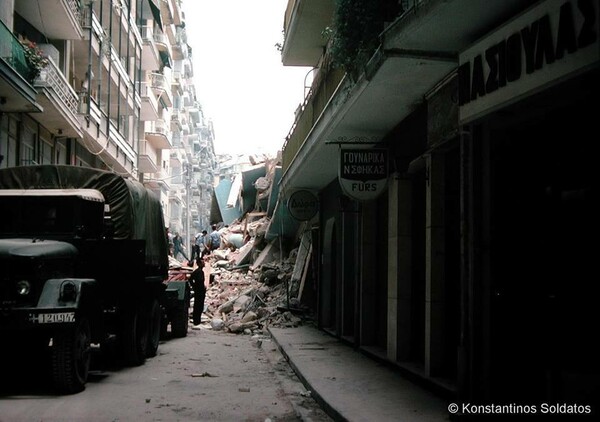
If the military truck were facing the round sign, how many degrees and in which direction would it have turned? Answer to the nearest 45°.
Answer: approximately 180°

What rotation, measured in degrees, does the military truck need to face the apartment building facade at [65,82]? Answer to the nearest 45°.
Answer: approximately 135° to its right

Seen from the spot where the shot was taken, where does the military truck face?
facing the viewer and to the left of the viewer

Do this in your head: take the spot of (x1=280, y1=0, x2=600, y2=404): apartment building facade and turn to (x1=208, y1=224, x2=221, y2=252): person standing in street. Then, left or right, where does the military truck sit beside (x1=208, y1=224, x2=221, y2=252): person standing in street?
left

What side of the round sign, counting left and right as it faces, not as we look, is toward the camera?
front

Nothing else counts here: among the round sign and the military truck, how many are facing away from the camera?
0

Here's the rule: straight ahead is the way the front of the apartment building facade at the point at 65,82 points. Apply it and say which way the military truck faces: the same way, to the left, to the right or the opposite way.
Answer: to the right

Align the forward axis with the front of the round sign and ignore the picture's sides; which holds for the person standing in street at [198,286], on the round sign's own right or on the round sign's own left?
on the round sign's own right

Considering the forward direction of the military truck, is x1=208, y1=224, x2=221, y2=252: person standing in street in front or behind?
behind
